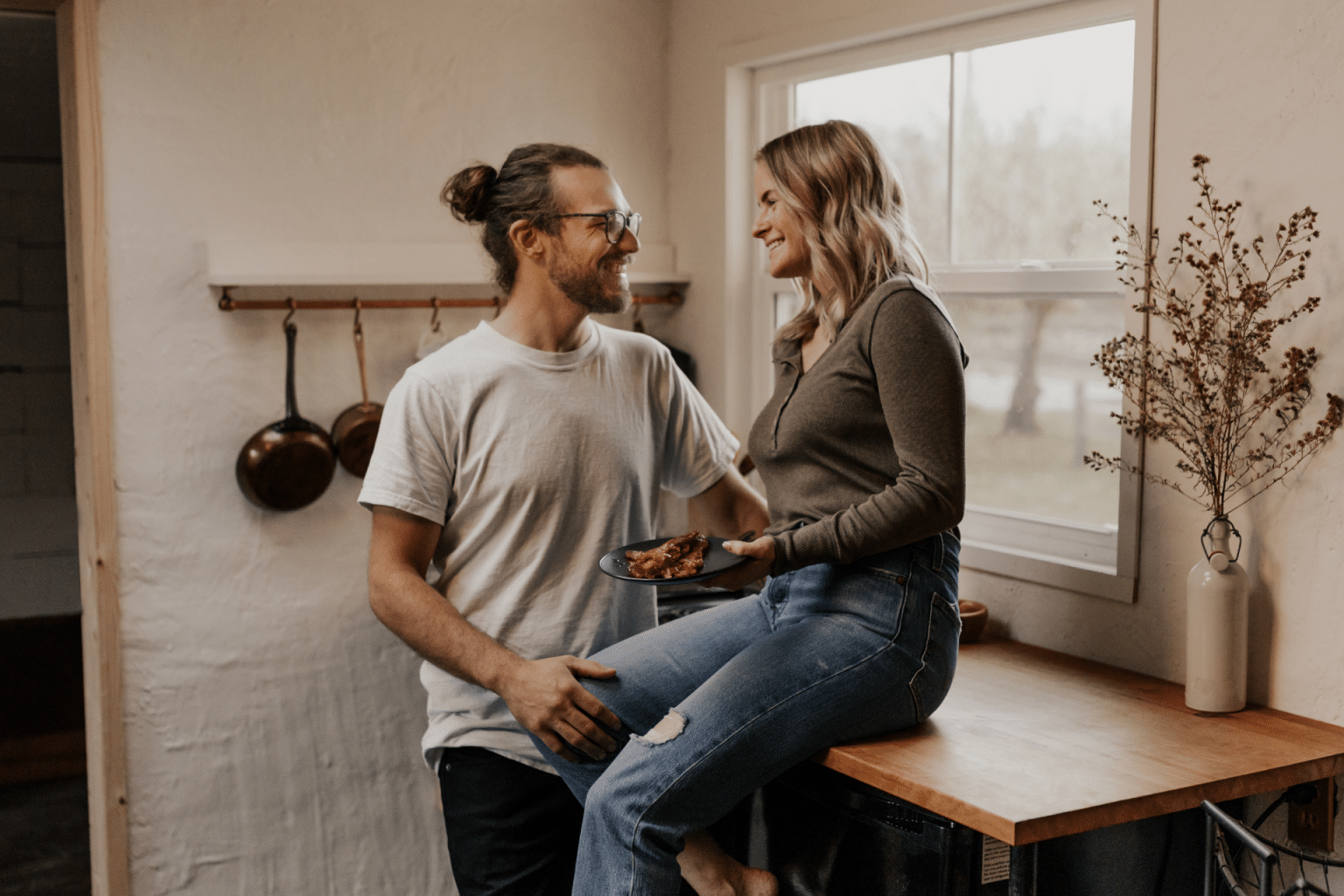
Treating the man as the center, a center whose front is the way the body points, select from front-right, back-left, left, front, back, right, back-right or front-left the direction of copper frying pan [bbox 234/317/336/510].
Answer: back

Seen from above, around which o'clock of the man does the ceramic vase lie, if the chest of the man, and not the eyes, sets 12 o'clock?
The ceramic vase is roughly at 11 o'clock from the man.

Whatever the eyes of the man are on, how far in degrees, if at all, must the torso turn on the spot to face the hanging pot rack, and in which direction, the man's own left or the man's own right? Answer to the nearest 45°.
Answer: approximately 180°

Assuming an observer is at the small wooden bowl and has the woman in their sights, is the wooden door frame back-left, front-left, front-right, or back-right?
front-right

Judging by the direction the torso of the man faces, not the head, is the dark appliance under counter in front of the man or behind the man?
in front

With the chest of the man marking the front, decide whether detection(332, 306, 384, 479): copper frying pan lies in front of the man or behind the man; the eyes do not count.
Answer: behind

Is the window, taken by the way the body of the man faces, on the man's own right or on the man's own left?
on the man's own left

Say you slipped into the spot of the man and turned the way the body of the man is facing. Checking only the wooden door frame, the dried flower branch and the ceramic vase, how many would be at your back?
1

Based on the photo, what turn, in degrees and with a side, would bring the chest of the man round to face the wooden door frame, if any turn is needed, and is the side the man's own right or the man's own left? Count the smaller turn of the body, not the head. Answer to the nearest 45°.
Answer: approximately 180°

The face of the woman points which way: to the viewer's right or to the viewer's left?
to the viewer's left

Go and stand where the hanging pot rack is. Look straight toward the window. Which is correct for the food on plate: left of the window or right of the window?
right

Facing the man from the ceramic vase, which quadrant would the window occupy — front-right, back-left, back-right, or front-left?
front-right

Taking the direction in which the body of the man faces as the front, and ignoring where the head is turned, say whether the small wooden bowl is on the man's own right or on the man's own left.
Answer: on the man's own left

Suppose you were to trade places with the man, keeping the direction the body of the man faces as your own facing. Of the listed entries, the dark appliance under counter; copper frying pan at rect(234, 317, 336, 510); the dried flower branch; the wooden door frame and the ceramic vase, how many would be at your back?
2

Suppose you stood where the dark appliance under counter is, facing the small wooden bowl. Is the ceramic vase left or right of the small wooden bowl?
right

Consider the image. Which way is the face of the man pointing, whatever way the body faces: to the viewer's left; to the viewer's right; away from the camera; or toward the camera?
to the viewer's right

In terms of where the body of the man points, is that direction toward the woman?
yes
